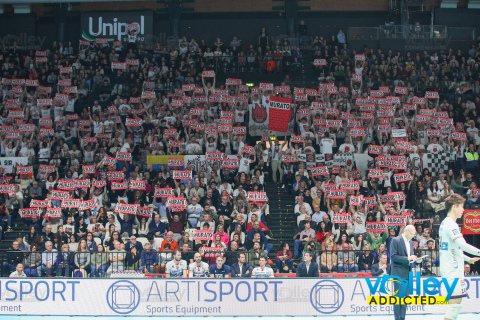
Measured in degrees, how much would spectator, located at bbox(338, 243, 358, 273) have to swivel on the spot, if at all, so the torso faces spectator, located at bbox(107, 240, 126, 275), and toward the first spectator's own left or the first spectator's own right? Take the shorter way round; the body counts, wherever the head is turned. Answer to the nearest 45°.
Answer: approximately 90° to the first spectator's own right

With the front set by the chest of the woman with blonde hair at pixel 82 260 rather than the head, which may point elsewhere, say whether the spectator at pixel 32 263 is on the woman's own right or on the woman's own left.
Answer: on the woman's own right

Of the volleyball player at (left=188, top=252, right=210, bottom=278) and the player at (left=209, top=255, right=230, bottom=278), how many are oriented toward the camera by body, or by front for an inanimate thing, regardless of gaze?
2

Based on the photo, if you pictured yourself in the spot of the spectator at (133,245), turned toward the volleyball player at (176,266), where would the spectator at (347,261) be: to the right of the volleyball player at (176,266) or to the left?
left

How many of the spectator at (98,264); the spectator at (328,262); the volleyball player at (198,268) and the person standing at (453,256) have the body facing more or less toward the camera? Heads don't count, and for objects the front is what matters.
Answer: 3

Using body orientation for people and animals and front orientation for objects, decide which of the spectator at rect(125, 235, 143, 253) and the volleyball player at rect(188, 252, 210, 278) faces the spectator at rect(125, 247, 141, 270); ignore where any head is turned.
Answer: the spectator at rect(125, 235, 143, 253)
